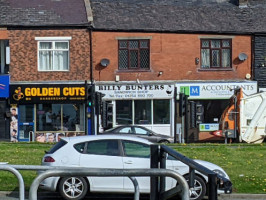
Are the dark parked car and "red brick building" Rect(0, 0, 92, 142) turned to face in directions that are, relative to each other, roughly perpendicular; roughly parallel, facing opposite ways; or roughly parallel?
roughly perpendicular

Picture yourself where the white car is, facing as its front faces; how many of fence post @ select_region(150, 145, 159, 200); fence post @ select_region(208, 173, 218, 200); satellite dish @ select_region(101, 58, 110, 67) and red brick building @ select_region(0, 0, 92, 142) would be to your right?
2

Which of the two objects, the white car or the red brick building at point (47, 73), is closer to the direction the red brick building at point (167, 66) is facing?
the white car

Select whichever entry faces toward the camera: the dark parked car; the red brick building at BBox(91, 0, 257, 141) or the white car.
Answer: the red brick building

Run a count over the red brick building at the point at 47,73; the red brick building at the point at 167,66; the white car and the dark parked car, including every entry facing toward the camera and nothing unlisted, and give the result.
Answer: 2

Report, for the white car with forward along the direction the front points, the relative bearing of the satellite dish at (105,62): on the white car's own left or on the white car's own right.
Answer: on the white car's own left

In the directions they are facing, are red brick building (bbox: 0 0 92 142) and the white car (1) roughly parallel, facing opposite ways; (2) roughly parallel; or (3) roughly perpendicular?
roughly perpendicular

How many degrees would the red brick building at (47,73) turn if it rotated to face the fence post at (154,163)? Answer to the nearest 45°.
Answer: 0° — it already faces it

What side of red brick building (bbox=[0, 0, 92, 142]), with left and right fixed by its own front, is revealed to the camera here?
front

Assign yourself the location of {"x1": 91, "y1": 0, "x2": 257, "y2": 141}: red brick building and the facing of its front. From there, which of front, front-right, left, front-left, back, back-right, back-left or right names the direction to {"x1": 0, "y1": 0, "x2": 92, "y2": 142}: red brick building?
right

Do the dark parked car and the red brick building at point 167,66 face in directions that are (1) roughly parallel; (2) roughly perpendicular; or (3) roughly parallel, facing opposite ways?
roughly perpendicular

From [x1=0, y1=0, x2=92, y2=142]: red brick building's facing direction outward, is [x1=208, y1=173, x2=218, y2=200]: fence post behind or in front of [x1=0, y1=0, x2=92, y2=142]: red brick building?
in front

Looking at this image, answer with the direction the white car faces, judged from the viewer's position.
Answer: facing to the right of the viewer

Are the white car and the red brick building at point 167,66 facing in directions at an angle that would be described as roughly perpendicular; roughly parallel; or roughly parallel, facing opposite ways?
roughly perpendicular

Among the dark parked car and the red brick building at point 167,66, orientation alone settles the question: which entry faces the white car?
the red brick building

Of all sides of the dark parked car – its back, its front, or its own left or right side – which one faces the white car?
right
